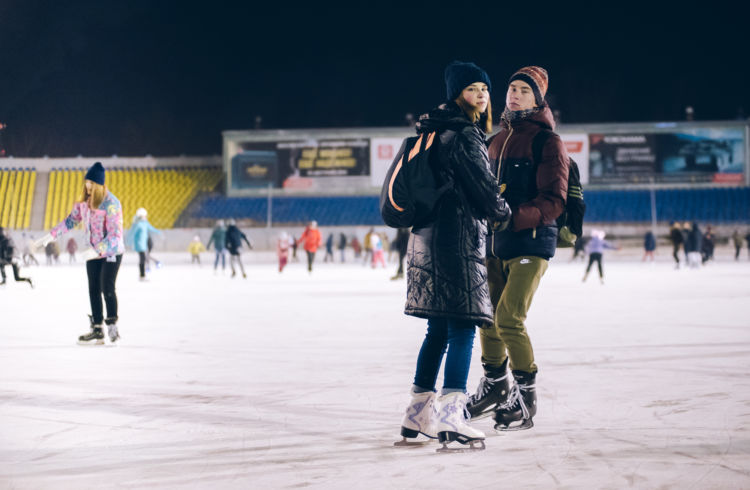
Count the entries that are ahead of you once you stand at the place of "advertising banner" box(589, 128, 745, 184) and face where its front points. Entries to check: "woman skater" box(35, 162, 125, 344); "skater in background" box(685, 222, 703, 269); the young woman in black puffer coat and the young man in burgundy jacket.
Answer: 4

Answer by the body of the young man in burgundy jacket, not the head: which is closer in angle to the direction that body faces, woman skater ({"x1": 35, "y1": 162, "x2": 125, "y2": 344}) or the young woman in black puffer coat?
the young woman in black puffer coat

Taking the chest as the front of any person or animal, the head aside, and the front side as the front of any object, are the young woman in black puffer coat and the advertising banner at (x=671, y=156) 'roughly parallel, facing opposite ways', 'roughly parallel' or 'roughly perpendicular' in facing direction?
roughly perpendicular

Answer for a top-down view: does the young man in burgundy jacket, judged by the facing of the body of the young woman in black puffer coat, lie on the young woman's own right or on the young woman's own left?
on the young woman's own left

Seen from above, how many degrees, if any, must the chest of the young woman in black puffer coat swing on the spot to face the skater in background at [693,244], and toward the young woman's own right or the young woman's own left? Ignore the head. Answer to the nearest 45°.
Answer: approximately 90° to the young woman's own left

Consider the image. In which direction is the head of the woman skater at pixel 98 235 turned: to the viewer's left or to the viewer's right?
to the viewer's left

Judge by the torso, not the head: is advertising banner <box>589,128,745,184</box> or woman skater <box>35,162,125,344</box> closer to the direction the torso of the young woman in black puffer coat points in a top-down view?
the advertising banner

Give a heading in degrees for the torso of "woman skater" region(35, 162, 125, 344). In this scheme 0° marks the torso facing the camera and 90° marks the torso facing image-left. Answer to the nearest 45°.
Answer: approximately 45°

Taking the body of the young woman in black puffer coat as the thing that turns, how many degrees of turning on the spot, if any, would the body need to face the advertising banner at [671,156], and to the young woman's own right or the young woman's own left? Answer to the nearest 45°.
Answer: approximately 90° to the young woman's own left

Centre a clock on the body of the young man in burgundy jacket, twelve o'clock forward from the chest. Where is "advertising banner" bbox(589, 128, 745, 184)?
The advertising banner is roughly at 5 o'clock from the young man in burgundy jacket.

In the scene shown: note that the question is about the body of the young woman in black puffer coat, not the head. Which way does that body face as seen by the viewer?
to the viewer's right

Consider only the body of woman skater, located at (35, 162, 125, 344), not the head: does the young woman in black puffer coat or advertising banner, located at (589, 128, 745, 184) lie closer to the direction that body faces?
the young woman in black puffer coat

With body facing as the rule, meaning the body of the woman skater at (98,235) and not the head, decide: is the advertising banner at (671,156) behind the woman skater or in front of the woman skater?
behind

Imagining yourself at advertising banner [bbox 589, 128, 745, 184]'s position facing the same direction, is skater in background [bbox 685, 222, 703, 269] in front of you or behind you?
in front

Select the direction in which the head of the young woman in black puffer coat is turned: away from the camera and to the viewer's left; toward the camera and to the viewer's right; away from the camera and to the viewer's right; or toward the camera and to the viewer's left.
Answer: toward the camera and to the viewer's right

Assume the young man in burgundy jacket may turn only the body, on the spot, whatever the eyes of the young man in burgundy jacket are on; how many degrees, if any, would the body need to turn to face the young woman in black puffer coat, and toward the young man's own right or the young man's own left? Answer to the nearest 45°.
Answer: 0° — they already face them
